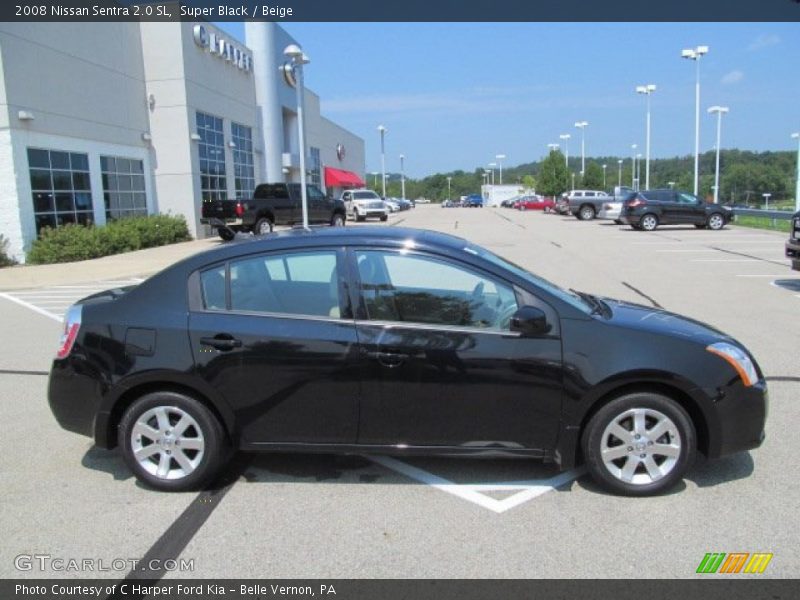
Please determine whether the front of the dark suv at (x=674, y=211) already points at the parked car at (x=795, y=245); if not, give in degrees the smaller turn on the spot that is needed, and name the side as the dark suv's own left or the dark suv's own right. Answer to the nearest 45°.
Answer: approximately 90° to the dark suv's own right

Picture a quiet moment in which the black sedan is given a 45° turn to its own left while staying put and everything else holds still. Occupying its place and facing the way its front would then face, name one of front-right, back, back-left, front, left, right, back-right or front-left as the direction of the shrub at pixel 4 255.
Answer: left

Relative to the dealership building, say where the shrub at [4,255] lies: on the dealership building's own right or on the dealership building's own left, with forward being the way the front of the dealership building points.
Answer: on the dealership building's own right

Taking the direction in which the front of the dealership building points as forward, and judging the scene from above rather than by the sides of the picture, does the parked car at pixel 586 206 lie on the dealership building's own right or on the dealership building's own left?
on the dealership building's own left

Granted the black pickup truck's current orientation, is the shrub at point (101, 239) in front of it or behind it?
behind

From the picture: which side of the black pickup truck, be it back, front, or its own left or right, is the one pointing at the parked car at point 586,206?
front

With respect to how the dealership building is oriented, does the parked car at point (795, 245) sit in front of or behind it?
in front

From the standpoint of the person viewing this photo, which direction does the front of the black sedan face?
facing to the right of the viewer

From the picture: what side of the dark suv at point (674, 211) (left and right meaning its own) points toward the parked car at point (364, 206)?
back

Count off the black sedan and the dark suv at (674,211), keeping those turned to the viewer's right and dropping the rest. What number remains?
2

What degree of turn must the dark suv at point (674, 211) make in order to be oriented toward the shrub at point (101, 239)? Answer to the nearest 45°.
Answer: approximately 135° to its right

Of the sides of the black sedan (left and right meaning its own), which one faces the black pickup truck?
left

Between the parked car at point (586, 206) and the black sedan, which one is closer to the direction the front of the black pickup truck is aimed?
the parked car

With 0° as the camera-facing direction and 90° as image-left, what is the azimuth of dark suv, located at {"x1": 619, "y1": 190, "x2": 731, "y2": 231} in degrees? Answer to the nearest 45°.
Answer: approximately 270°

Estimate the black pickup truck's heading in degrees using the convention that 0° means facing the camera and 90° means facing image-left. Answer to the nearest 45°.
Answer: approximately 225°

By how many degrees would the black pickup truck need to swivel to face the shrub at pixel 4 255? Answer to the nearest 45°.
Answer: approximately 180°
